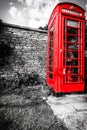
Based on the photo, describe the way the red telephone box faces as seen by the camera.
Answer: facing the viewer and to the right of the viewer

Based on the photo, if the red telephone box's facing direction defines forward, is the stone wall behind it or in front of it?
behind
